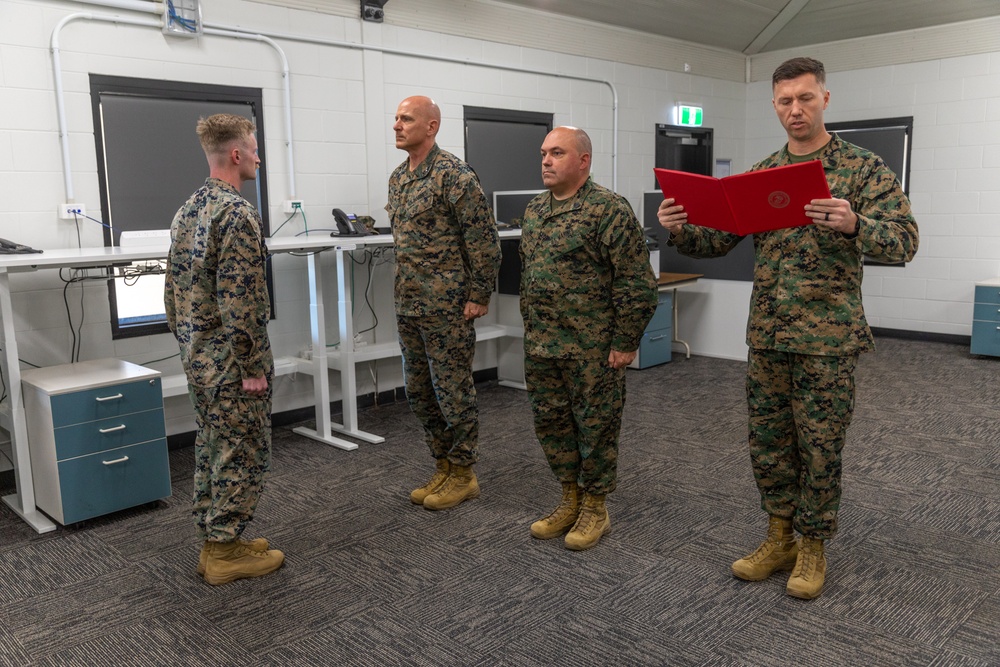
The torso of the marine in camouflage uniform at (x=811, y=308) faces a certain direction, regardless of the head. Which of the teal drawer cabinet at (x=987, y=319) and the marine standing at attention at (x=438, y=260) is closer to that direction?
the marine standing at attention

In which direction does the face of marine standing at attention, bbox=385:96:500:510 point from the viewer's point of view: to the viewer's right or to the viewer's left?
to the viewer's left

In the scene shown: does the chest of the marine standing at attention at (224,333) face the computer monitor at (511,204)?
yes

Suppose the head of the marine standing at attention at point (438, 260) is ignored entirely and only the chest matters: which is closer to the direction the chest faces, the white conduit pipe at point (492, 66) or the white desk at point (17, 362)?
the white desk

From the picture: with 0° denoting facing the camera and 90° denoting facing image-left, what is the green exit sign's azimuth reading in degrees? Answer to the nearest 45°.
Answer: approximately 315°

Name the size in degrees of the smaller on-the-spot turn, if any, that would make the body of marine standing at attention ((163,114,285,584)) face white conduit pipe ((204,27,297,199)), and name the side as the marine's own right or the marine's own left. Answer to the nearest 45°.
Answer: approximately 45° to the marine's own left

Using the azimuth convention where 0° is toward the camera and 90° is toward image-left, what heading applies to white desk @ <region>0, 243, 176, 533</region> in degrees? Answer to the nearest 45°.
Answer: approximately 315°

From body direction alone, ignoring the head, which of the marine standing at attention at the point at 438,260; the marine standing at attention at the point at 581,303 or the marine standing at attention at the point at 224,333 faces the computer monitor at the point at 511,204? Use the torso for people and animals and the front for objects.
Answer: the marine standing at attention at the point at 224,333

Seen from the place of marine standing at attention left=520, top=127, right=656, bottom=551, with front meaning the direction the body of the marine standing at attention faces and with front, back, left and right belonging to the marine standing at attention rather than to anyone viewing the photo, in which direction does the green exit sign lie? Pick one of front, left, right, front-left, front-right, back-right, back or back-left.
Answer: back-right

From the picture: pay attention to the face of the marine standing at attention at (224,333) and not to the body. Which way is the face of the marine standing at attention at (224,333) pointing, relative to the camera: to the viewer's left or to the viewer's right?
to the viewer's right

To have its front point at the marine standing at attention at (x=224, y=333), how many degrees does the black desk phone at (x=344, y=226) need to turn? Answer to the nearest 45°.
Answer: approximately 45° to its right
